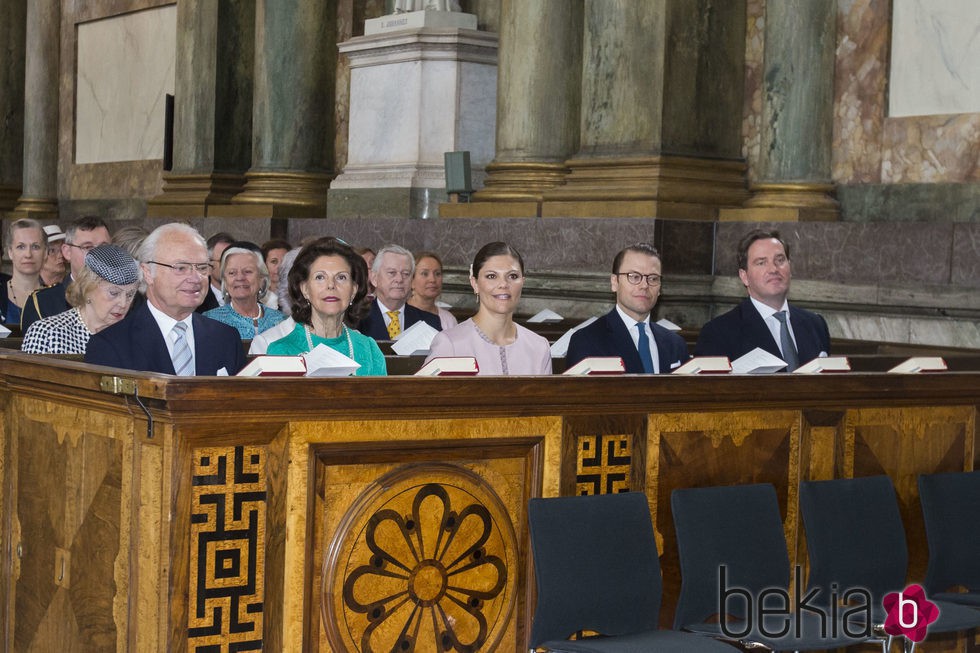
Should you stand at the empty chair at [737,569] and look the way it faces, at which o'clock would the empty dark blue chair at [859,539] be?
the empty dark blue chair at [859,539] is roughly at 9 o'clock from the empty chair at [737,569].

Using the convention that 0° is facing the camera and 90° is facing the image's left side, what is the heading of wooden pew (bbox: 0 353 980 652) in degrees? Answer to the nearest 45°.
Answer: approximately 315°

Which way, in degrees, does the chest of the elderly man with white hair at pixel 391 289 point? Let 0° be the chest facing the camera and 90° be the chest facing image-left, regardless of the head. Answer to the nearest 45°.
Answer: approximately 315°

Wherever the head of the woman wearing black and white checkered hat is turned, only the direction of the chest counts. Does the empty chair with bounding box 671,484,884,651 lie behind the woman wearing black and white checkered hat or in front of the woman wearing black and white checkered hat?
in front

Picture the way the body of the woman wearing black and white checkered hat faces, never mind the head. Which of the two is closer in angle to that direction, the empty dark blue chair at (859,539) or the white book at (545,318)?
the empty dark blue chair

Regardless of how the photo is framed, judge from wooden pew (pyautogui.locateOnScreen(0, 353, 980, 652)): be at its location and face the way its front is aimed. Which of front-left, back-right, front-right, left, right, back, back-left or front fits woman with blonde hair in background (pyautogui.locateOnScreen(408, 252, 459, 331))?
back-left

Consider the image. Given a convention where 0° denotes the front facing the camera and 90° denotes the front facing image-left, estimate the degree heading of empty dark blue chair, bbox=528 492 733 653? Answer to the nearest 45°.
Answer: approximately 315°
